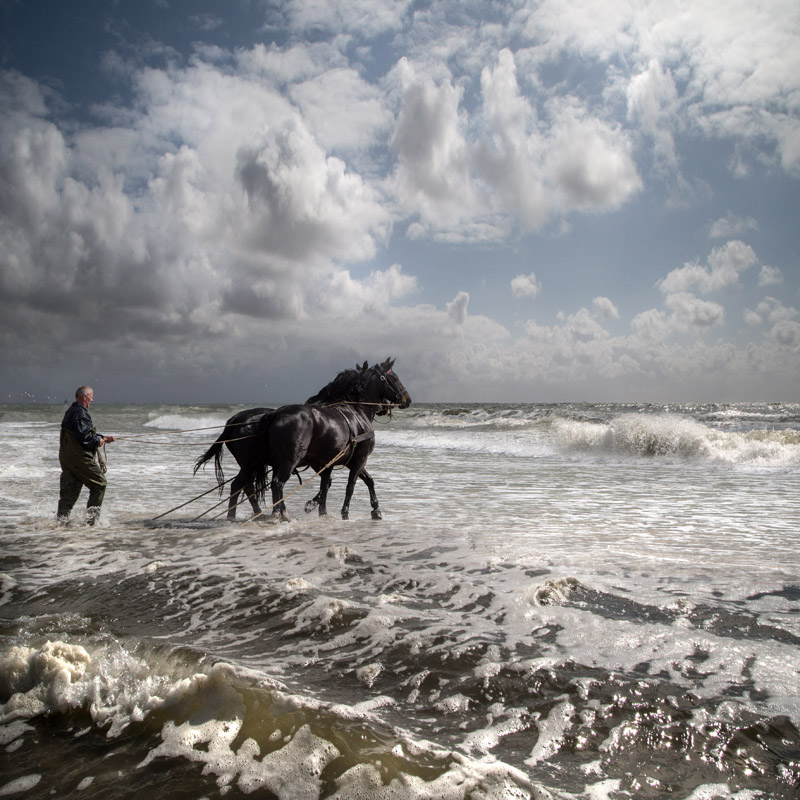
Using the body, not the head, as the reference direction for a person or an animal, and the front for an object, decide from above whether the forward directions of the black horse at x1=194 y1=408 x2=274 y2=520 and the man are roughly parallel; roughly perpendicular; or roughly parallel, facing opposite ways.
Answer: roughly parallel

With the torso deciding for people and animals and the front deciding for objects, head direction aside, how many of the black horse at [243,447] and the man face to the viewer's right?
2

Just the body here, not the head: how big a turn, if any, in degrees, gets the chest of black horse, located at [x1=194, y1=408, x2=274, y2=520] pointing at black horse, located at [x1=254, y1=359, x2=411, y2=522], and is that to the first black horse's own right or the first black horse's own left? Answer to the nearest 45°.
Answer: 0° — it already faces it

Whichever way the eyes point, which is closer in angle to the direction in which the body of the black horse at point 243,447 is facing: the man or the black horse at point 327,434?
the black horse

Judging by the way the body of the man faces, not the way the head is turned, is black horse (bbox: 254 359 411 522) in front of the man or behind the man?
in front

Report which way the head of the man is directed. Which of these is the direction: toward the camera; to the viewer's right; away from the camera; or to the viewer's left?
to the viewer's right

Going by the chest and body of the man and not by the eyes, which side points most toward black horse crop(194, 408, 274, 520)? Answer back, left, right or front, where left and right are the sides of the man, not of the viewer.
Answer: front

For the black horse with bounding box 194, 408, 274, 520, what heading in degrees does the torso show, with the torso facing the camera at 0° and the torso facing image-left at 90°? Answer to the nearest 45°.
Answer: approximately 270°

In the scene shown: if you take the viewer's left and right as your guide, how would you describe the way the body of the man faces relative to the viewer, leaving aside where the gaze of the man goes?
facing to the right of the viewer

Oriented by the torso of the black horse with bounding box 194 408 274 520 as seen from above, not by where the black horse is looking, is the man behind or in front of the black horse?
behind
